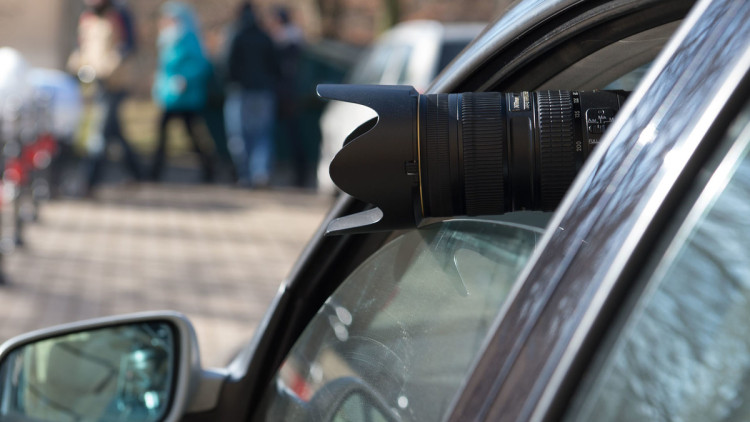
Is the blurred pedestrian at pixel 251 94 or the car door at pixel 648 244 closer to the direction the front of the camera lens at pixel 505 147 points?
the blurred pedestrian

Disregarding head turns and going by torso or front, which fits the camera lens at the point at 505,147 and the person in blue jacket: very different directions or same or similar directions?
same or similar directions

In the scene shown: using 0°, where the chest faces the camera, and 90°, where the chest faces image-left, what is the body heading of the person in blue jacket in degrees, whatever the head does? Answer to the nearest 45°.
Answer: approximately 90°

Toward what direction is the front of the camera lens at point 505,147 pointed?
to the viewer's left

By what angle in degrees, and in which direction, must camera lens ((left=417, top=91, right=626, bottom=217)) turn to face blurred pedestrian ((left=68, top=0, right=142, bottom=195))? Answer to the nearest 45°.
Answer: approximately 45° to its right

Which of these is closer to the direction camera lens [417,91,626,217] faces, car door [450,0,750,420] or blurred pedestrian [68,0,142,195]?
the blurred pedestrian

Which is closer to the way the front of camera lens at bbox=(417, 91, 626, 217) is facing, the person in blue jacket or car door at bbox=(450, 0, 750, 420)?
the person in blue jacket

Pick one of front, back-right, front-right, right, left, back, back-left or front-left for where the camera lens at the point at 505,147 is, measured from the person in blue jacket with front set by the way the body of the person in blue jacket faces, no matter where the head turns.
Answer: left
